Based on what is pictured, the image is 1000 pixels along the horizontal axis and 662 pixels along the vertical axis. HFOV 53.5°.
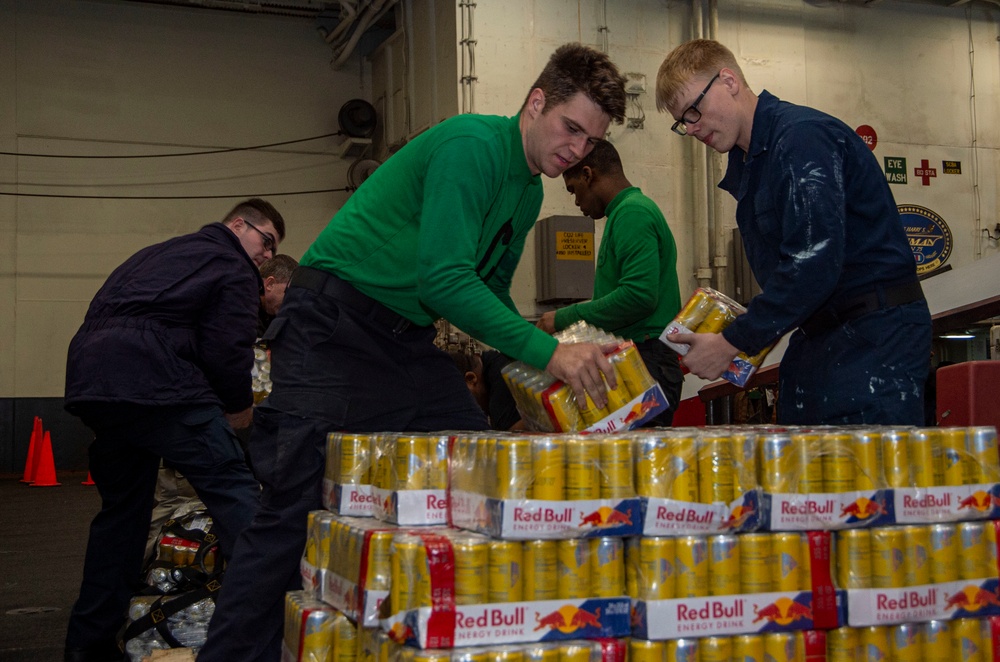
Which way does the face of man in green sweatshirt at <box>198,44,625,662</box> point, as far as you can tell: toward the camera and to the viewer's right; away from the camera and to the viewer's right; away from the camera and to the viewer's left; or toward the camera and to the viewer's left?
toward the camera and to the viewer's right

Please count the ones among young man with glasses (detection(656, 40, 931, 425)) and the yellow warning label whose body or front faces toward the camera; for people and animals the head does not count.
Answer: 1

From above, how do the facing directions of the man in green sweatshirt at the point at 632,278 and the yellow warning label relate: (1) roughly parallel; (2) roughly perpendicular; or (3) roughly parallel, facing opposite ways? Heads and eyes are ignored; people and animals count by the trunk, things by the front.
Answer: roughly perpendicular

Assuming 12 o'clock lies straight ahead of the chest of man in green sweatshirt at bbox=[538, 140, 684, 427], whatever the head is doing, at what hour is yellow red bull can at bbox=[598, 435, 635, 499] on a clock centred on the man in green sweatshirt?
The yellow red bull can is roughly at 9 o'clock from the man in green sweatshirt.

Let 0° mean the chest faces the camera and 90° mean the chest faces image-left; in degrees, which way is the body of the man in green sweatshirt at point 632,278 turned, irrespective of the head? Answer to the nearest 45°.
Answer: approximately 90°

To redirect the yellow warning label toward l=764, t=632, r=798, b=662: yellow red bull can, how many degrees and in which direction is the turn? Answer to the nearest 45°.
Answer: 0° — it already faces it

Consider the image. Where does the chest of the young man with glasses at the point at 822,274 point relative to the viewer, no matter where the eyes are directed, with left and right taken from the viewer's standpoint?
facing to the left of the viewer

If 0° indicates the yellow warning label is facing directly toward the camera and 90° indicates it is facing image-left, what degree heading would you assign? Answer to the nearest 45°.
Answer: approximately 0°

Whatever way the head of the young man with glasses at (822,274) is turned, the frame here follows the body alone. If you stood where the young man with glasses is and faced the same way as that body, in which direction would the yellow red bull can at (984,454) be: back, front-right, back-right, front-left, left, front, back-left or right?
back-left
